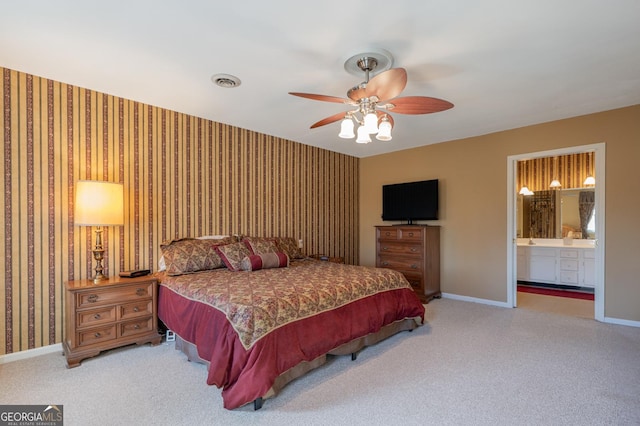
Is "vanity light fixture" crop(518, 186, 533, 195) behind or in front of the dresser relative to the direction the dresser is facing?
behind

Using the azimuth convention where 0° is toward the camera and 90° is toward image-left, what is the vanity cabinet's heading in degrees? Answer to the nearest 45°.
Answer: approximately 0°

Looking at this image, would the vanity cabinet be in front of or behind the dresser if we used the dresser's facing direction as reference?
behind

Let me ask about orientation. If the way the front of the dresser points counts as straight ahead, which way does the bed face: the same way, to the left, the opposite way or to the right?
to the left

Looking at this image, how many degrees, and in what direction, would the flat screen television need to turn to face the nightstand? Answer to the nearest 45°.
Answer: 0° — it already faces it

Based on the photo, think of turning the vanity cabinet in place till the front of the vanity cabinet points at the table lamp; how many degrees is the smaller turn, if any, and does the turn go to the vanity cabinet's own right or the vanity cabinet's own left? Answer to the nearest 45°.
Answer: approximately 45° to the vanity cabinet's own right

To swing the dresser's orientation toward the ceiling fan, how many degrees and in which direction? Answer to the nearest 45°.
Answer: approximately 45° to its left

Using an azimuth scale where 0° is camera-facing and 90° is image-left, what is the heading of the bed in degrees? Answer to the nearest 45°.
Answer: approximately 315°

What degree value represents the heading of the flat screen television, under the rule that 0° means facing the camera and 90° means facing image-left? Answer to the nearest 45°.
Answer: approximately 45°

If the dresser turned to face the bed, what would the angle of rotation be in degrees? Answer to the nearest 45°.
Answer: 0° — it already faces it

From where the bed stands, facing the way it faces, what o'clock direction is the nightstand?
The nightstand is roughly at 5 o'clock from the bed.
